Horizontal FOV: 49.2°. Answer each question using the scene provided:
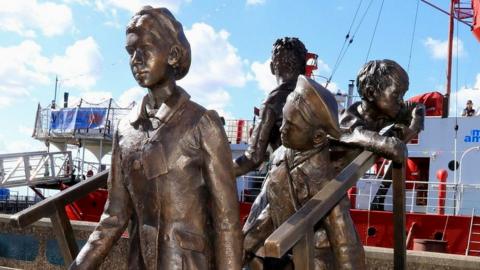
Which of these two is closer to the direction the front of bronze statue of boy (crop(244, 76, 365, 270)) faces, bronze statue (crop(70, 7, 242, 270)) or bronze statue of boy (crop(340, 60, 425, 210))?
the bronze statue

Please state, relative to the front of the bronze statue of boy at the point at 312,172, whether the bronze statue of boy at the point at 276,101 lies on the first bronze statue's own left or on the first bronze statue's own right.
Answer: on the first bronze statue's own right

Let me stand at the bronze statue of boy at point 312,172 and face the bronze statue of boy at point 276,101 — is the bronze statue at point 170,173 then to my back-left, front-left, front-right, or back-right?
back-left

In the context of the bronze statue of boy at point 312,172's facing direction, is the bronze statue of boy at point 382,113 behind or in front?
behind

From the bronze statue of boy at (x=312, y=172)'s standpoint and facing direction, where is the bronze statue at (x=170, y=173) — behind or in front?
in front

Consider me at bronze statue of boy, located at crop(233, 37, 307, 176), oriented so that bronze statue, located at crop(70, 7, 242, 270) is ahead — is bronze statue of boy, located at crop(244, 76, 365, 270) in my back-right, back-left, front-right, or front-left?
front-left

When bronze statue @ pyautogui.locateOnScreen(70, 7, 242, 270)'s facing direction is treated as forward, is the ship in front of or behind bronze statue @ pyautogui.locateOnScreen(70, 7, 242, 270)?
behind

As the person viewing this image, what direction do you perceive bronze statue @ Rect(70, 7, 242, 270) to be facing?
facing the viewer and to the left of the viewer

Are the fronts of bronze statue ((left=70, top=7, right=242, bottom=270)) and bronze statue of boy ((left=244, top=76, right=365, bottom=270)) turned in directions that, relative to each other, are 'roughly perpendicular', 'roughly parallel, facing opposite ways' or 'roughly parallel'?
roughly parallel

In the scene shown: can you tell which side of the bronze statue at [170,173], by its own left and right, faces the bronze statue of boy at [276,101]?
back

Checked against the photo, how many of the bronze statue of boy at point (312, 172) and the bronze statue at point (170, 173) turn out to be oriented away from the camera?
0

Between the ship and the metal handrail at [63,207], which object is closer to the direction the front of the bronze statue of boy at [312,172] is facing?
the metal handrail

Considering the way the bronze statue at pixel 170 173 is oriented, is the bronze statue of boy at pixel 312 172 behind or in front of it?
behind
